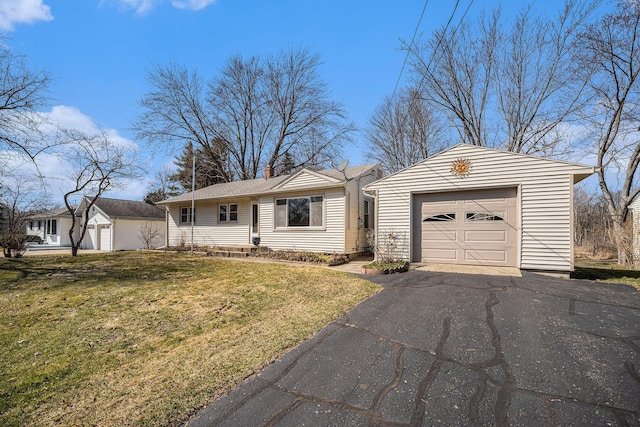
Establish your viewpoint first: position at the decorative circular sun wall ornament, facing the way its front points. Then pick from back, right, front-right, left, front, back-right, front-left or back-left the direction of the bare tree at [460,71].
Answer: back

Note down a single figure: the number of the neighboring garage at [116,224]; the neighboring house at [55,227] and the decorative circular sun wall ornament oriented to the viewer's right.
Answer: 0

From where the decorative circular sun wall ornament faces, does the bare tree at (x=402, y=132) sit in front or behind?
behind

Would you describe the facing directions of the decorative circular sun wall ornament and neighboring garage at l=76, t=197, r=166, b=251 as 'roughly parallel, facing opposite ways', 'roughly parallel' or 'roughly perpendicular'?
roughly parallel

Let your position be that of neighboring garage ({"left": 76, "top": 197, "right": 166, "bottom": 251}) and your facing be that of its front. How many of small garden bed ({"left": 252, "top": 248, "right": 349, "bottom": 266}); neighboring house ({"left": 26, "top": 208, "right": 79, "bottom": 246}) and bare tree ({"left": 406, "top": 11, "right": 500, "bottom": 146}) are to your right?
1

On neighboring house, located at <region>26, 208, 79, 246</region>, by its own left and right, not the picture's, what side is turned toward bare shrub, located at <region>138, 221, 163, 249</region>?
left

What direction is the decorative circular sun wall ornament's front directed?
toward the camera

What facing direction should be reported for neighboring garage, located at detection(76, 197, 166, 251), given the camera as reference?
facing the viewer and to the left of the viewer

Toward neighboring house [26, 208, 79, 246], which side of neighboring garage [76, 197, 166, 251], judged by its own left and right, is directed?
right

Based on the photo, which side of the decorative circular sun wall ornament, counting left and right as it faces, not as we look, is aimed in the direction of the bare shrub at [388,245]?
right

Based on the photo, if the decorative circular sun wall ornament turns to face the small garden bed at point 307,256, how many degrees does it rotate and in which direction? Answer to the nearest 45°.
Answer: approximately 90° to its right

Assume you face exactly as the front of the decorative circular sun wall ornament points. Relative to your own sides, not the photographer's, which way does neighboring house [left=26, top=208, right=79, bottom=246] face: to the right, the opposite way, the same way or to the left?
the same way

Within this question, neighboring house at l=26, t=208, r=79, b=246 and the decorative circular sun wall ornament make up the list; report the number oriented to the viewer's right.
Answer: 0

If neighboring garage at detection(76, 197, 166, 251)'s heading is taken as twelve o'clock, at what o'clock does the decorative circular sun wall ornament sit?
The decorative circular sun wall ornament is roughly at 10 o'clock from the neighboring garage.

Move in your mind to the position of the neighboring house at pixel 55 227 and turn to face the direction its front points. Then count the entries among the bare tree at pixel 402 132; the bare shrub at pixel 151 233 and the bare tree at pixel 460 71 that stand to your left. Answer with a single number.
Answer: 3

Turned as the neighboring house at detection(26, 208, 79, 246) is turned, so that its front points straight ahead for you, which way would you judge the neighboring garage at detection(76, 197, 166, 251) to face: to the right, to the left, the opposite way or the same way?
the same way

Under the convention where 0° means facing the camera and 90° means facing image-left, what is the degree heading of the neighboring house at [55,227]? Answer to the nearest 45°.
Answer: approximately 45°
